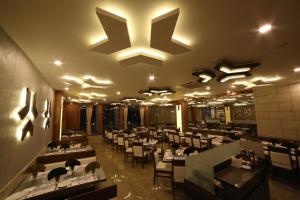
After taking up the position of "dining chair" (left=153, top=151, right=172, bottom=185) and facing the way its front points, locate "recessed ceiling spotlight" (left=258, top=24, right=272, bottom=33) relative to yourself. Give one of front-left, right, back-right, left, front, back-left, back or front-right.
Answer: front-right

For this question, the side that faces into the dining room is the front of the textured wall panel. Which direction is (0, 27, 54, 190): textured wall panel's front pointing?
to the viewer's right

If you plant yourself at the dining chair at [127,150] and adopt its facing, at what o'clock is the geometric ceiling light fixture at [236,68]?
The geometric ceiling light fixture is roughly at 2 o'clock from the dining chair.

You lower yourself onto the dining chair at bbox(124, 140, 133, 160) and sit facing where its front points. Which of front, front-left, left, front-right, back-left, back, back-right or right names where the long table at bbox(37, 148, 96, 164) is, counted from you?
back-right
